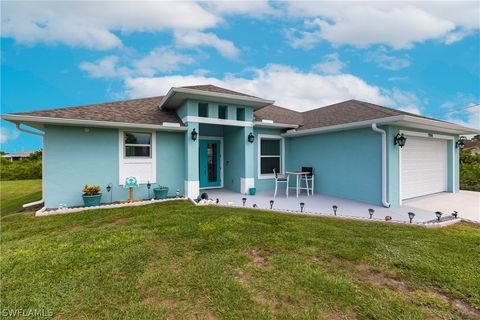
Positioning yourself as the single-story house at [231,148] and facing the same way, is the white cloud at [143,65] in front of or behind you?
behind

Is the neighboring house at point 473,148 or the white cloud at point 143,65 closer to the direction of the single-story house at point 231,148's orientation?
the neighboring house

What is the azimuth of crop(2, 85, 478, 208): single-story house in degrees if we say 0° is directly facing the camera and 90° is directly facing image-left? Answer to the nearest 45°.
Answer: approximately 315°
